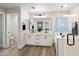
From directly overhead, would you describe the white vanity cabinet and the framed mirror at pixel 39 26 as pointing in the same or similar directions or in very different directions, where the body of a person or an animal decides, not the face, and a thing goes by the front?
same or similar directions

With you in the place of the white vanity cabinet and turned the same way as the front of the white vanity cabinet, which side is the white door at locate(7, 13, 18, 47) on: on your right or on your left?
on your right

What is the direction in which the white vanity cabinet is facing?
toward the camera

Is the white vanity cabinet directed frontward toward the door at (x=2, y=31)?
no

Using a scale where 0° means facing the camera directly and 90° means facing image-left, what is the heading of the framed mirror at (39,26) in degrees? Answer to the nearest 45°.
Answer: approximately 0°

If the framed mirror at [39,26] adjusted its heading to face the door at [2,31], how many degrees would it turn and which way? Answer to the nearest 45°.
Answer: approximately 90° to its right

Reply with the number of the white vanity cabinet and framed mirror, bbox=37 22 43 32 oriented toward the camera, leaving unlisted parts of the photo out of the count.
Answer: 2
